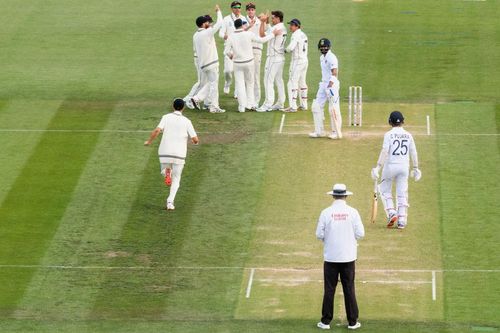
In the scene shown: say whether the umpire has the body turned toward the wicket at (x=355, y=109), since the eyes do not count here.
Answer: yes

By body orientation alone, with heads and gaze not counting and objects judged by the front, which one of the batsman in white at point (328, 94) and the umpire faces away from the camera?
the umpire

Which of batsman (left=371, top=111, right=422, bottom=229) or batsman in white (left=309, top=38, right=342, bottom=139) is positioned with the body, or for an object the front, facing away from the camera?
the batsman

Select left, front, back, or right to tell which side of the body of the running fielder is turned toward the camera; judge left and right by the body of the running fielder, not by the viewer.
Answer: back

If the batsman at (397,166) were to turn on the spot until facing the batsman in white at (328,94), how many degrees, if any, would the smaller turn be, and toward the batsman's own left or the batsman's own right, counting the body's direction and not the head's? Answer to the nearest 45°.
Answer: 0° — they already face them

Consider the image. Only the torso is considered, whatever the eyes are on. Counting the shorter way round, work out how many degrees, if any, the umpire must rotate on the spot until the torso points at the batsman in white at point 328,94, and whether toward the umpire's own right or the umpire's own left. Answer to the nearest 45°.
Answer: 0° — they already face them

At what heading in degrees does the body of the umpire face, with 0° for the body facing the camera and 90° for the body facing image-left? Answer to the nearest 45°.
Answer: approximately 180°

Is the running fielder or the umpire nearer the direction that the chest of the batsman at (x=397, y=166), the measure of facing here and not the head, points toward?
the running fielder

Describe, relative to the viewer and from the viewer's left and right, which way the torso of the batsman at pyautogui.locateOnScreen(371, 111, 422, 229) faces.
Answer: facing away from the viewer

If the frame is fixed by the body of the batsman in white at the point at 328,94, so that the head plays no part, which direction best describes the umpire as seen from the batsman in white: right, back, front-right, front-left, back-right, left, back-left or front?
front-left
